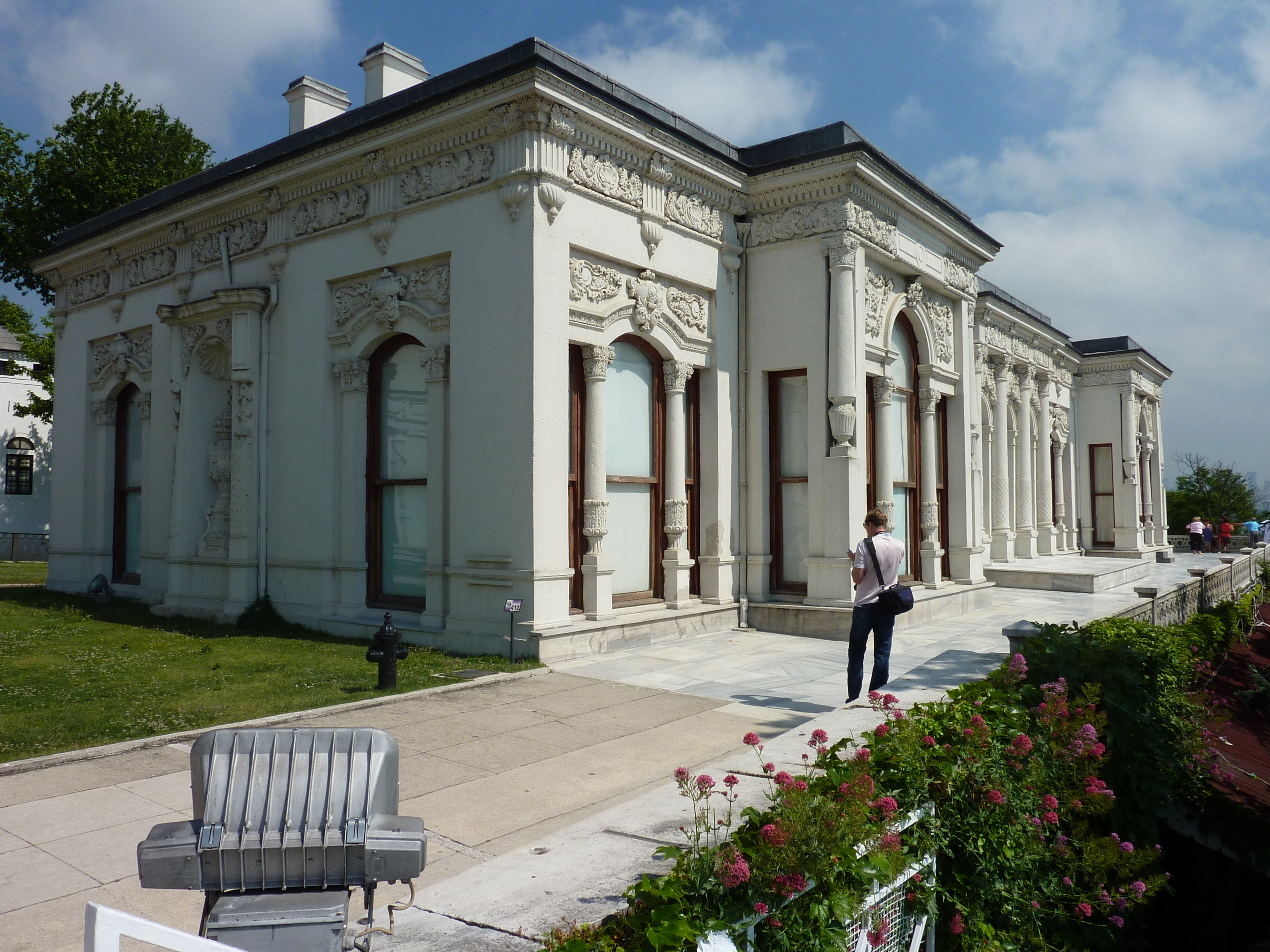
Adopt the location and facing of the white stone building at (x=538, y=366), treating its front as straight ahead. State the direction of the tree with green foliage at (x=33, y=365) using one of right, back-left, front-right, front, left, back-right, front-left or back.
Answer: back

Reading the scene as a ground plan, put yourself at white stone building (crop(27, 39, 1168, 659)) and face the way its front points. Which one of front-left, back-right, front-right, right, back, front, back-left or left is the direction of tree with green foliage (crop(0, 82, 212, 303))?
back

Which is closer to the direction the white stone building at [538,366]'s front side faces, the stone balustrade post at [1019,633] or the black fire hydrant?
the stone balustrade post

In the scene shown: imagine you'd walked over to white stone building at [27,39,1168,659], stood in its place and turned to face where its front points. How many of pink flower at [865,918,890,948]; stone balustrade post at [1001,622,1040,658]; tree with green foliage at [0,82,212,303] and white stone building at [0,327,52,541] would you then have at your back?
2

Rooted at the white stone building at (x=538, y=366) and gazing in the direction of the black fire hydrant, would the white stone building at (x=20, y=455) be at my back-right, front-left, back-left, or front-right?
back-right

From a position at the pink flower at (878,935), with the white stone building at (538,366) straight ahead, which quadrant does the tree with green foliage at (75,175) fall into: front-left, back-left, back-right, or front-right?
front-left

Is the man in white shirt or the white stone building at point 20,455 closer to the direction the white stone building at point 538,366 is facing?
the man in white shirt

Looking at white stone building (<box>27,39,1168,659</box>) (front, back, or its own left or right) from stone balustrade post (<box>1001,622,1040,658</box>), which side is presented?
front

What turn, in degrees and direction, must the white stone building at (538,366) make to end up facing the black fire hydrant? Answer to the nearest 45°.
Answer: approximately 45° to its right

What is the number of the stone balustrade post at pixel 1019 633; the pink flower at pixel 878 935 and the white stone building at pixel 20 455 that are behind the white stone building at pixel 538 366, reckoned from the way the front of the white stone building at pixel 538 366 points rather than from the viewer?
1

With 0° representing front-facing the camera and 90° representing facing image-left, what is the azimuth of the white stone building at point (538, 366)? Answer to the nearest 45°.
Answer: approximately 315°

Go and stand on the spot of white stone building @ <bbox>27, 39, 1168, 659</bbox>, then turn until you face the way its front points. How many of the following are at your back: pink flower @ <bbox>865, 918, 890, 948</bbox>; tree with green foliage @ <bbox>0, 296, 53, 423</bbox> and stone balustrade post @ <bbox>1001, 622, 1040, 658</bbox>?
1

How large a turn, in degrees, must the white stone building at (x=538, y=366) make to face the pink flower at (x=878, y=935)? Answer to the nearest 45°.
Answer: approximately 45° to its right

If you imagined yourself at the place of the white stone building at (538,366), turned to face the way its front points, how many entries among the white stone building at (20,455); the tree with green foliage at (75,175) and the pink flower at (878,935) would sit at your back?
2

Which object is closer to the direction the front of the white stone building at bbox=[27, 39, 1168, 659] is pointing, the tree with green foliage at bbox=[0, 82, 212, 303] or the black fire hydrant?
the black fire hydrant

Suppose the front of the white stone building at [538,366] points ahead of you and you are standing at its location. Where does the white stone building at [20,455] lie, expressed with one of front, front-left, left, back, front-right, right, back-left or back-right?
back

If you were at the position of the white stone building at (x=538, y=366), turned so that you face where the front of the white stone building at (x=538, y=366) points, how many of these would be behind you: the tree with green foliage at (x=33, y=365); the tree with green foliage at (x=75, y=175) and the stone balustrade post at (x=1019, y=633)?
2

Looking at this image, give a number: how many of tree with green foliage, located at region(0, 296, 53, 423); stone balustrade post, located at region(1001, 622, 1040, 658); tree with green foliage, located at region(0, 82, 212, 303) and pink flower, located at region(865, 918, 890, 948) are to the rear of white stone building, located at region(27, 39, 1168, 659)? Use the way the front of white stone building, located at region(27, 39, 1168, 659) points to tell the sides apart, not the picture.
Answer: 2
